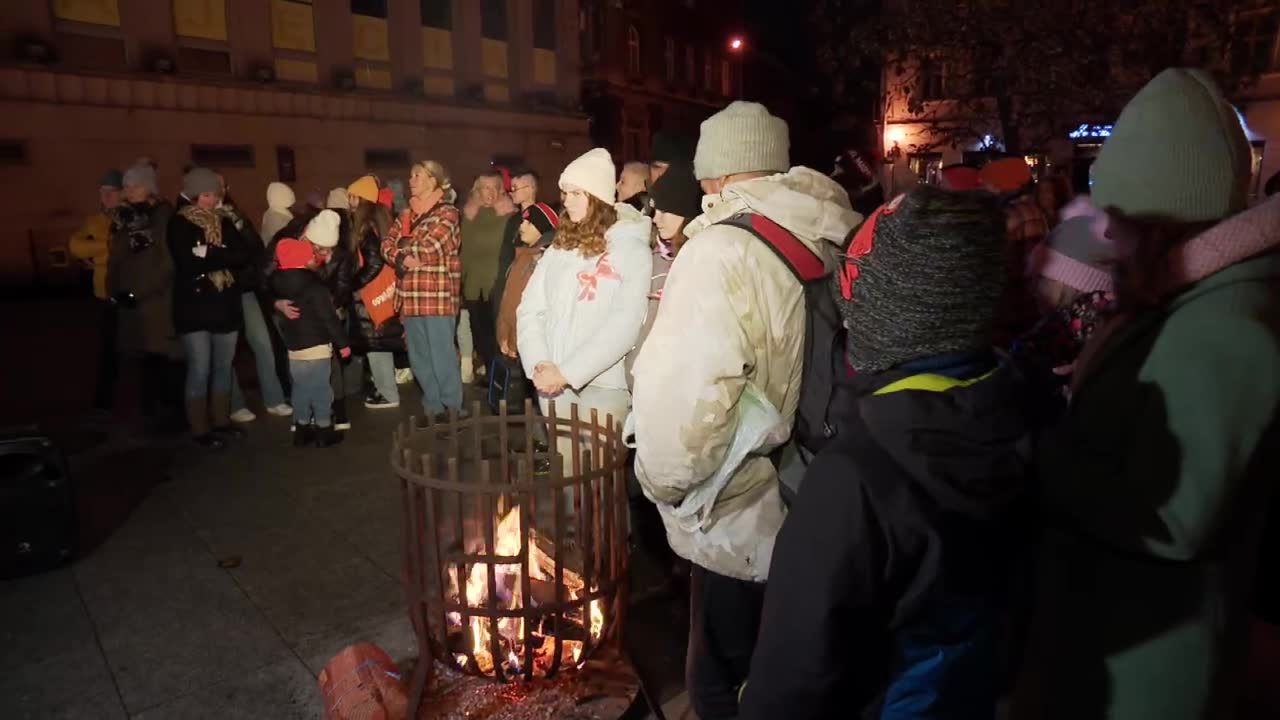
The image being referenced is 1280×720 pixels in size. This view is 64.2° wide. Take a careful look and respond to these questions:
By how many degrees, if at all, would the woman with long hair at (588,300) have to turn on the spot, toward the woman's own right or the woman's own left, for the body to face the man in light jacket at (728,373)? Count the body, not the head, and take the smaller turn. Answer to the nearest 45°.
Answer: approximately 45° to the woman's own left

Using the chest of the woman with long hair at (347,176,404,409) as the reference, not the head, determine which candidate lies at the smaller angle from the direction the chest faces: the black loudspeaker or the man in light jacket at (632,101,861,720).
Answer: the black loudspeaker

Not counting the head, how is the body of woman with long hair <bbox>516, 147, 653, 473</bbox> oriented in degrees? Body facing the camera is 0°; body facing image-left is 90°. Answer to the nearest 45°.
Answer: approximately 45°

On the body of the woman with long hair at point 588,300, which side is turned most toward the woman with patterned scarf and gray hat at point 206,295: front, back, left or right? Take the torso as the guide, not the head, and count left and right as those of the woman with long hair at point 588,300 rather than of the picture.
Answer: right

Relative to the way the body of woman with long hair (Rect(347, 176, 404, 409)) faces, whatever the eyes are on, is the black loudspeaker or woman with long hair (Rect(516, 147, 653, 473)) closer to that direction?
the black loudspeaker

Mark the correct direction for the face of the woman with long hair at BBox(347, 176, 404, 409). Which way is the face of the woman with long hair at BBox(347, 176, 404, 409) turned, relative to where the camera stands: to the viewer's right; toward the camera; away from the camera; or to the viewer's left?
to the viewer's left

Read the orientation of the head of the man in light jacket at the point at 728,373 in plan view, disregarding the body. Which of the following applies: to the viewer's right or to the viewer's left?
to the viewer's left
